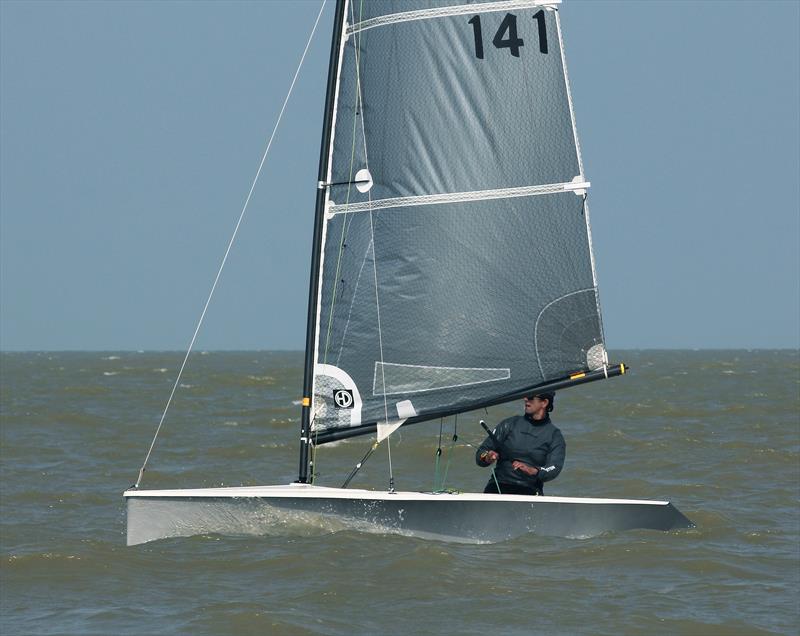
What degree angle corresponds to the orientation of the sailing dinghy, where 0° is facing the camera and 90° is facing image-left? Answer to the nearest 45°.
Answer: approximately 90°
